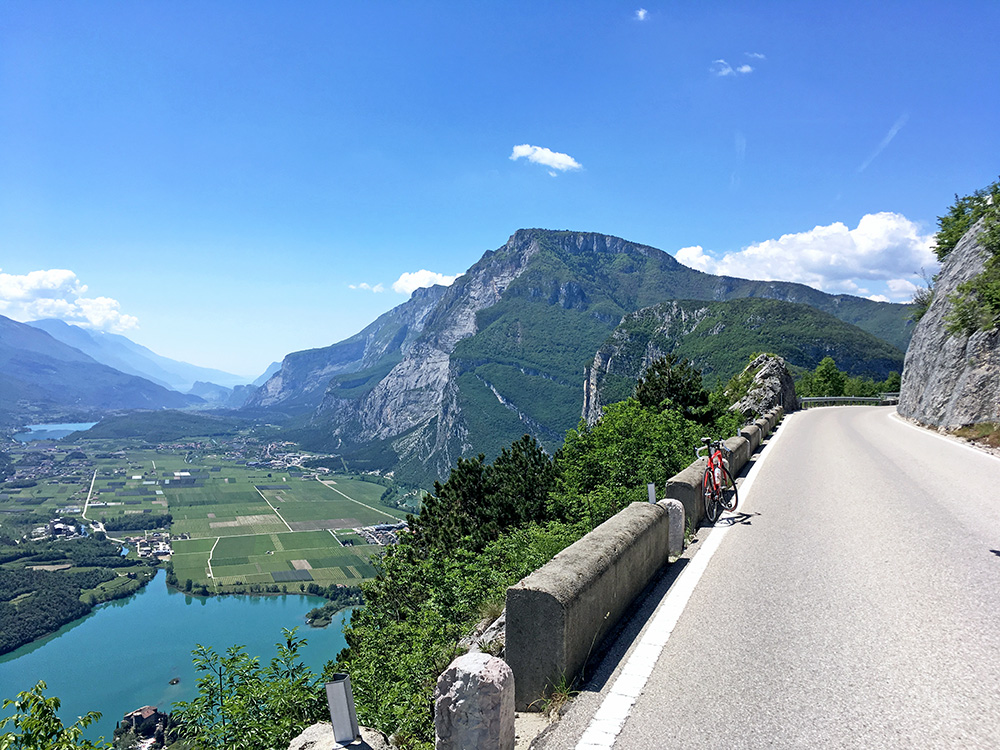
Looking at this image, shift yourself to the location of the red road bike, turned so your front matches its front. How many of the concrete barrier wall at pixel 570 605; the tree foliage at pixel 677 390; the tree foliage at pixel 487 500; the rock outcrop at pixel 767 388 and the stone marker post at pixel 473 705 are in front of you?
2
